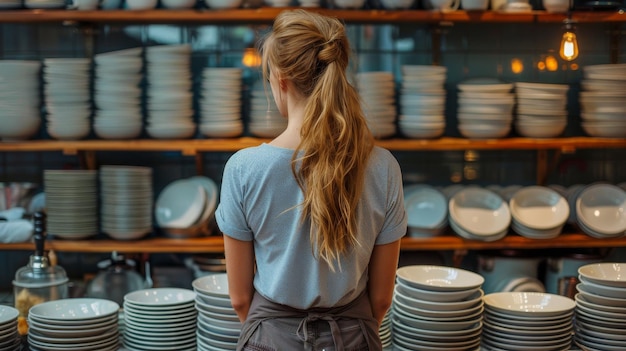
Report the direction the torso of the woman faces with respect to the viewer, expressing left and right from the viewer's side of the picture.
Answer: facing away from the viewer
